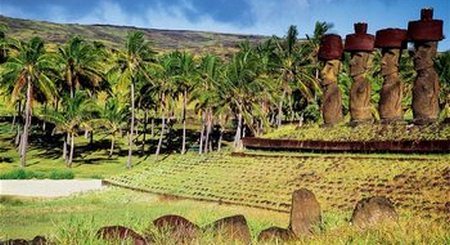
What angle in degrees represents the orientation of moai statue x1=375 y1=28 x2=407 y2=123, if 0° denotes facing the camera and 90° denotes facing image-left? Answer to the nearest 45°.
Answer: approximately 45°

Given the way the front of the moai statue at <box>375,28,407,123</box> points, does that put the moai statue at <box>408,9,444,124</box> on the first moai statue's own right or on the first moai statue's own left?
on the first moai statue's own left

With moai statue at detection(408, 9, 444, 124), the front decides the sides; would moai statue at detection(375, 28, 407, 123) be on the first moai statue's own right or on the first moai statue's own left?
on the first moai statue's own right

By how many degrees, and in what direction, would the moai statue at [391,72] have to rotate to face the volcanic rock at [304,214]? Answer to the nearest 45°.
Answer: approximately 45° to its left

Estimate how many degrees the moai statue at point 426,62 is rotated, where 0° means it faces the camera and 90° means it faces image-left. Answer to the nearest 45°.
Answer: approximately 45°
